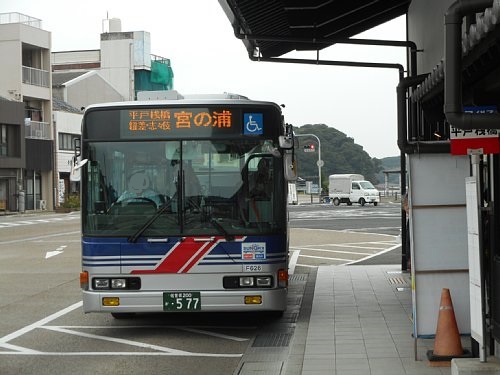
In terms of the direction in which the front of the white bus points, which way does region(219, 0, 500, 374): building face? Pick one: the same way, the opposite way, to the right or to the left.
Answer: to the right

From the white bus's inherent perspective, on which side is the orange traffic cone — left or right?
on its left

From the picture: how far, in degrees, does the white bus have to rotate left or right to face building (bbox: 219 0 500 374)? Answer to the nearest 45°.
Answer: approximately 45° to its left

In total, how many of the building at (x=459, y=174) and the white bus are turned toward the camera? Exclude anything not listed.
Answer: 1

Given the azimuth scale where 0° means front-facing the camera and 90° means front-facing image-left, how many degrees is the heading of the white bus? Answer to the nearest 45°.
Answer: approximately 0°

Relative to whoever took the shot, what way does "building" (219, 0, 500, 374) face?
facing to the left of the viewer
